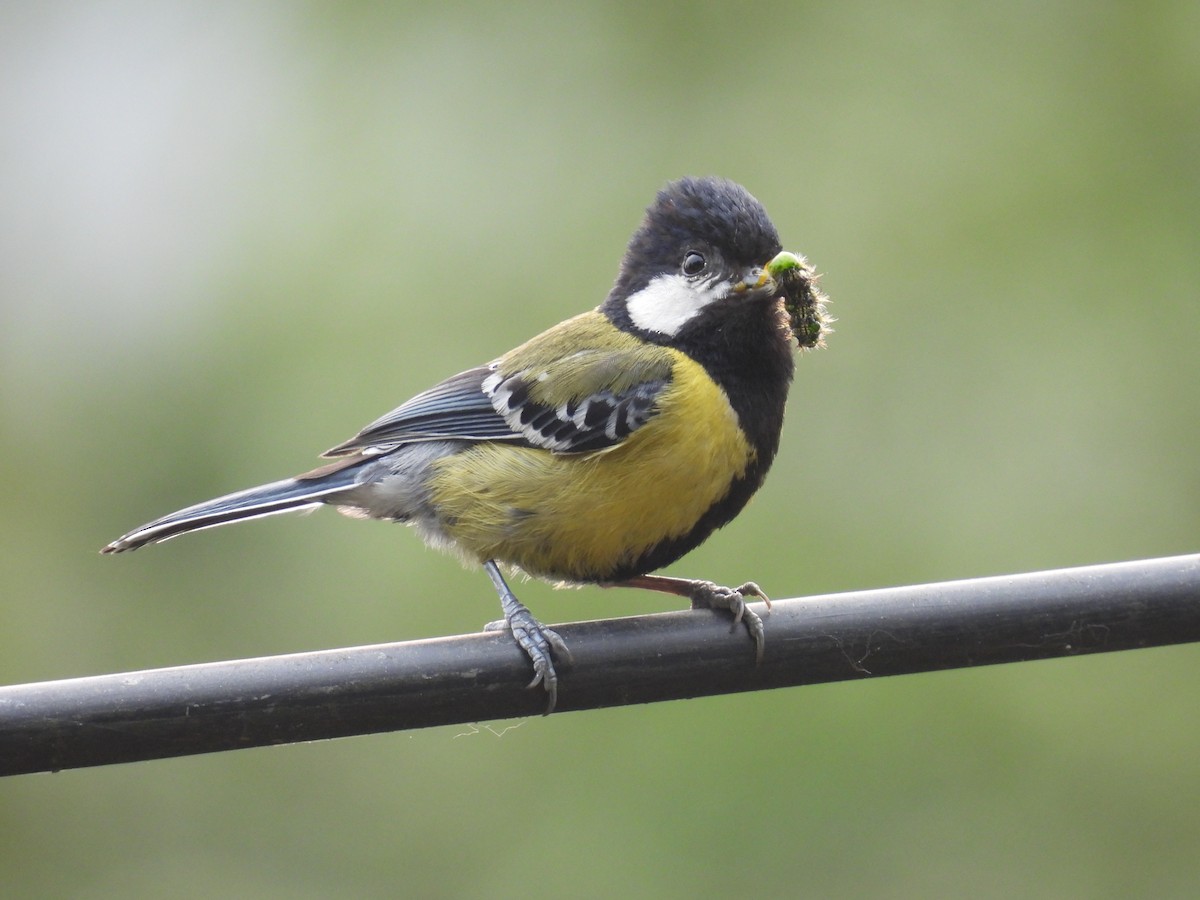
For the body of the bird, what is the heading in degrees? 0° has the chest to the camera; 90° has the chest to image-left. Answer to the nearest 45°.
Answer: approximately 270°
